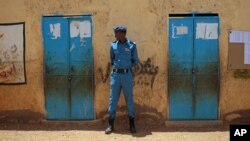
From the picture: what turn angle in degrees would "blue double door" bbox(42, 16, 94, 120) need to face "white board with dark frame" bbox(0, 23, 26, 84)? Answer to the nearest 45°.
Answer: approximately 90° to its right

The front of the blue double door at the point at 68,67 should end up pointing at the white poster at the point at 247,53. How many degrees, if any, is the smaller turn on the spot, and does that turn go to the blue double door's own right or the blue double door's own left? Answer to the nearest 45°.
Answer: approximately 90° to the blue double door's own left

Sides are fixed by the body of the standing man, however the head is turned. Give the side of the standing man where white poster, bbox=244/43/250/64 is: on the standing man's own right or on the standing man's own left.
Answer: on the standing man's own left

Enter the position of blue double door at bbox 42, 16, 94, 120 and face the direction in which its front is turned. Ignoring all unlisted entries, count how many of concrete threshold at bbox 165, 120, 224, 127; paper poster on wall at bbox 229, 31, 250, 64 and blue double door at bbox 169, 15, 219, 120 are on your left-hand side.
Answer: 3

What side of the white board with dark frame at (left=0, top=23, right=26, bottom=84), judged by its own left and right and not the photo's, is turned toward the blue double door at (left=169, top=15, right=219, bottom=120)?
left

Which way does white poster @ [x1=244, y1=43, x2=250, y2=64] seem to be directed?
toward the camera

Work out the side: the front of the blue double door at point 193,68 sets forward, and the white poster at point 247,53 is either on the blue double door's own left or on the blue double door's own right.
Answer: on the blue double door's own left

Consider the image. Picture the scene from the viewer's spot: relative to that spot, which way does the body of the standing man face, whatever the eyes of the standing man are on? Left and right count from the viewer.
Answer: facing the viewer

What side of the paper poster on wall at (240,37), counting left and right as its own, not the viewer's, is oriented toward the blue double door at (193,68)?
right

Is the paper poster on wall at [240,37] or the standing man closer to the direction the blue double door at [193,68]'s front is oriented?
the standing man
